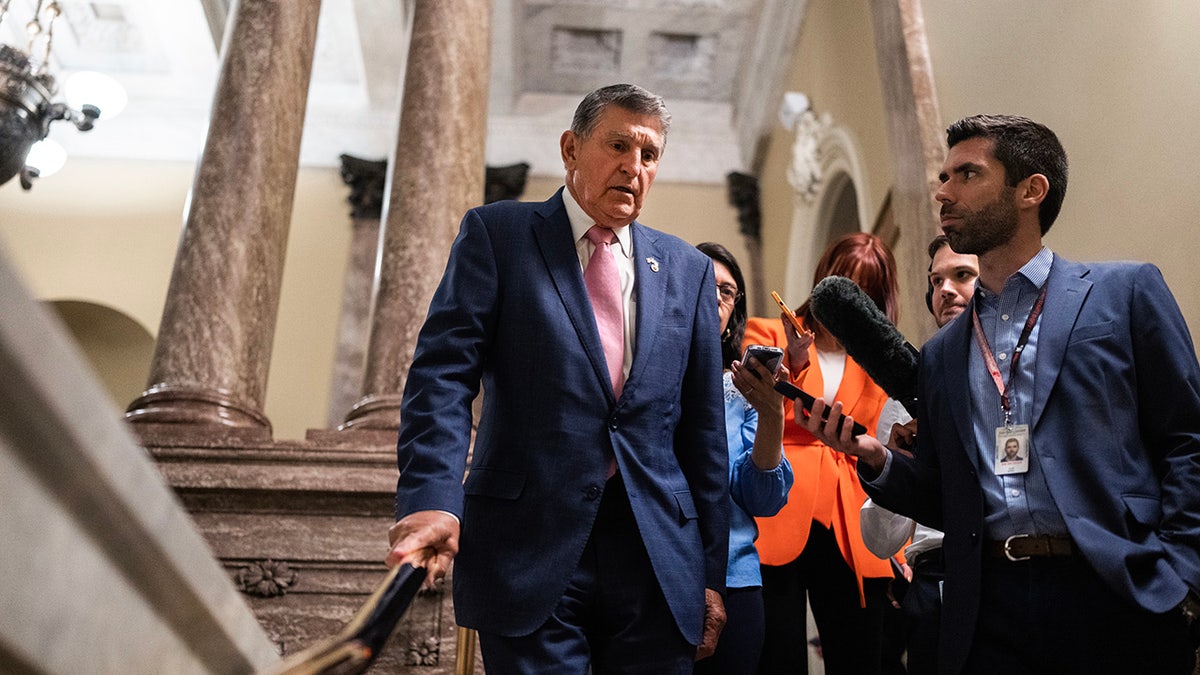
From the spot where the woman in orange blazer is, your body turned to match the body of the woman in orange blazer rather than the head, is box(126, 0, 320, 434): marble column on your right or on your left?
on your right

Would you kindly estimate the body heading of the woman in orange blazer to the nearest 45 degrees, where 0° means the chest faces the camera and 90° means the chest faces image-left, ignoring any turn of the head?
approximately 0°

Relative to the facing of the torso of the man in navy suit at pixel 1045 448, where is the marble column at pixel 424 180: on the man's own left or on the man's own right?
on the man's own right

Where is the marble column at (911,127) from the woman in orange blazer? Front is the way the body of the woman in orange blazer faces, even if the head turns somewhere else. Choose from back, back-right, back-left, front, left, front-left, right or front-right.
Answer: back

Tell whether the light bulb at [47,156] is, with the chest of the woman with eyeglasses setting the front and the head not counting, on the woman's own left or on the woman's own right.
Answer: on the woman's own right

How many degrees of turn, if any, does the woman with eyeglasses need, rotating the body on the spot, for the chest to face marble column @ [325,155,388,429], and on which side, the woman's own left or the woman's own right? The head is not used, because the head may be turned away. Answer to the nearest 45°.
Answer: approximately 90° to the woman's own right

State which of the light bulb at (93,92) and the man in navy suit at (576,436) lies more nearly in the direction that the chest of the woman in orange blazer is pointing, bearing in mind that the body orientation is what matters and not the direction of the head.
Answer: the man in navy suit

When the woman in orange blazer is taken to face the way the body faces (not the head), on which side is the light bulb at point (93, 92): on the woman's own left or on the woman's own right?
on the woman's own right

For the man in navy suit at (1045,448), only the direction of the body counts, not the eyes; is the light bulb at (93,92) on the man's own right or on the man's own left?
on the man's own right

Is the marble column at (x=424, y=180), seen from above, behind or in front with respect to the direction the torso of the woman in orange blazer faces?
behind
